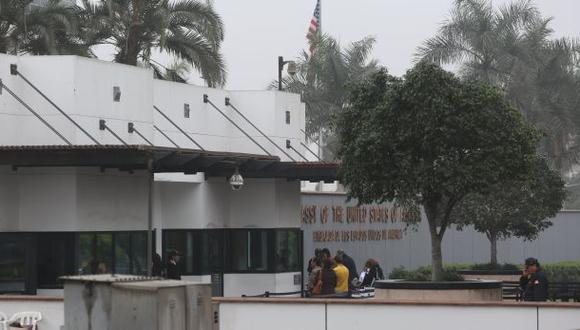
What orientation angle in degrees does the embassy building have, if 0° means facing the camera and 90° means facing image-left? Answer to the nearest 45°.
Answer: approximately 315°

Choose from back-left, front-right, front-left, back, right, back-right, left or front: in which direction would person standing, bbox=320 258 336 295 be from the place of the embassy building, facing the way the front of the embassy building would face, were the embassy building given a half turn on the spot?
right

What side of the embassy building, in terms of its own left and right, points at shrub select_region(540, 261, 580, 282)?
left

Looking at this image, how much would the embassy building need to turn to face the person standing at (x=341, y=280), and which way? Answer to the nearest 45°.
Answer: approximately 90° to its left

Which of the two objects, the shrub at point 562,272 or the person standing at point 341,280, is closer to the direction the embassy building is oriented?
the person standing

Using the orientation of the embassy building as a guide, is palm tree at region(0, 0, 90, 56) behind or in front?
behind

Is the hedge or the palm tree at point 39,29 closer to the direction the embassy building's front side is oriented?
the hedge
